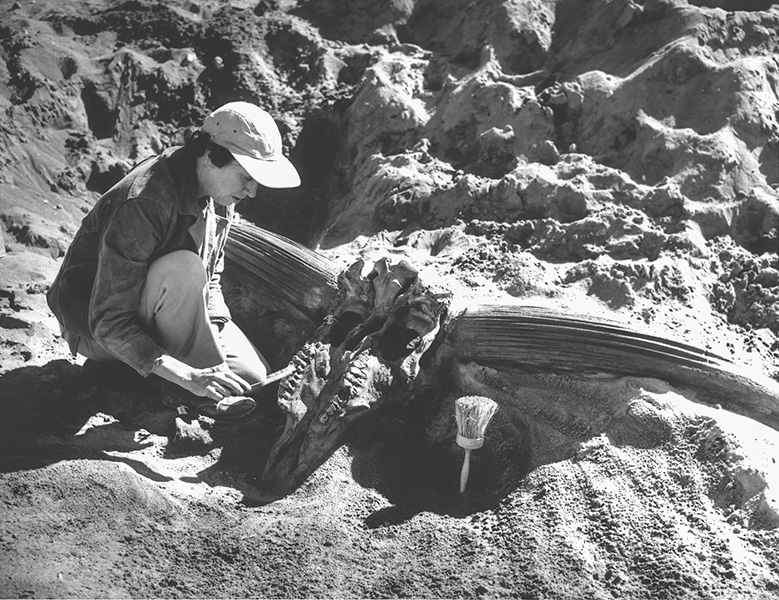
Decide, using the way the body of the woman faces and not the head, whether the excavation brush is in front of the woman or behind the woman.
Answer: in front

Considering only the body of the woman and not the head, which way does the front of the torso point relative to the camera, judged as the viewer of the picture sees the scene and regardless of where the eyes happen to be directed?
to the viewer's right

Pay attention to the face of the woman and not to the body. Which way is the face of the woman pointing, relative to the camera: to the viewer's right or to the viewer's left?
to the viewer's right

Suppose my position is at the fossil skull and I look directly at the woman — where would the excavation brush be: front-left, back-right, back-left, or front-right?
back-left

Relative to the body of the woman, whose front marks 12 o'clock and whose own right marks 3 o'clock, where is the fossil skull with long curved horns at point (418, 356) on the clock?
The fossil skull with long curved horns is roughly at 12 o'clock from the woman.

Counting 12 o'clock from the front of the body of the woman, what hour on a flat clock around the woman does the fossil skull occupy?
The fossil skull is roughly at 12 o'clock from the woman.
